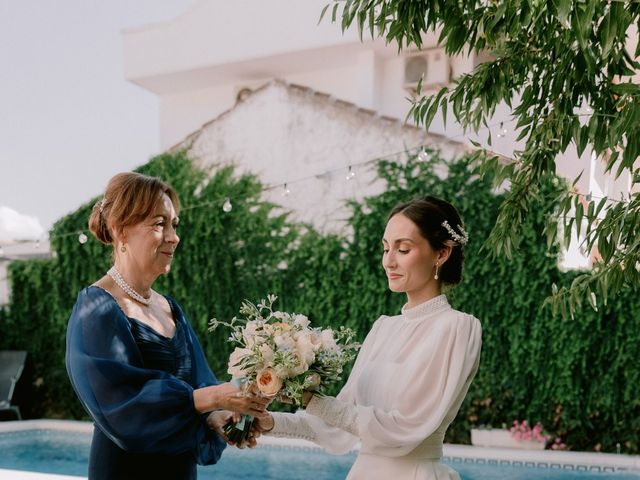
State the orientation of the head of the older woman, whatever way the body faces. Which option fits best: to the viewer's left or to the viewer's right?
to the viewer's right

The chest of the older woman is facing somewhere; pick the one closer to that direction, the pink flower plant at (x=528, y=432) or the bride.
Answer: the bride

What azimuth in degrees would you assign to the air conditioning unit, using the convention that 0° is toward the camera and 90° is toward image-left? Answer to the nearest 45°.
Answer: approximately 45°

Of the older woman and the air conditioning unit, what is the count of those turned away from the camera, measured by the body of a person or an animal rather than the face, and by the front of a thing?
0

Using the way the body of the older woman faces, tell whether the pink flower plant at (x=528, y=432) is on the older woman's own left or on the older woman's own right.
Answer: on the older woman's own left

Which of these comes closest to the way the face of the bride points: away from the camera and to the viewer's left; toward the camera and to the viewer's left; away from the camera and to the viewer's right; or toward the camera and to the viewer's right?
toward the camera and to the viewer's left

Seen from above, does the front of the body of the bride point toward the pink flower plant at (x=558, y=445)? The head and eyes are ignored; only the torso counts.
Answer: no

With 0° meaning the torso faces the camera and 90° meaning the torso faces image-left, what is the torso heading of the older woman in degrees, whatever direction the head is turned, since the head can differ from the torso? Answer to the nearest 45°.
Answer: approximately 315°

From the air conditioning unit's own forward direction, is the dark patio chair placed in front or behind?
in front

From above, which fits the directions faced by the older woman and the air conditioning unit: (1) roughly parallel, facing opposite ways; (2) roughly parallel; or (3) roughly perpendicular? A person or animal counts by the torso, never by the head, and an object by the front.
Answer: roughly perpendicular

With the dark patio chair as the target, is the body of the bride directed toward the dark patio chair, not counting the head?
no

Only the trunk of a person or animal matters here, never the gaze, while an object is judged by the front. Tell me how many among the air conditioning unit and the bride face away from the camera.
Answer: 0

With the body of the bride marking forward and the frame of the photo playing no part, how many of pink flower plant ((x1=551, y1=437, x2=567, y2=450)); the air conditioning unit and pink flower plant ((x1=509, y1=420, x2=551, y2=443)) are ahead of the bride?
0

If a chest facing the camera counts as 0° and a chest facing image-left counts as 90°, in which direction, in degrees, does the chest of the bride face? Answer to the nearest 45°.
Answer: approximately 45°

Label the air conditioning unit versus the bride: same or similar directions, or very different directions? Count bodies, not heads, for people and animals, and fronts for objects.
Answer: same or similar directions

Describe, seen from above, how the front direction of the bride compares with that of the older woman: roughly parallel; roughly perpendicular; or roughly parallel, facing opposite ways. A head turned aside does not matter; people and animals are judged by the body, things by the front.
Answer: roughly perpendicular

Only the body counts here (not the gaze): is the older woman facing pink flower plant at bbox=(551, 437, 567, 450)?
no
